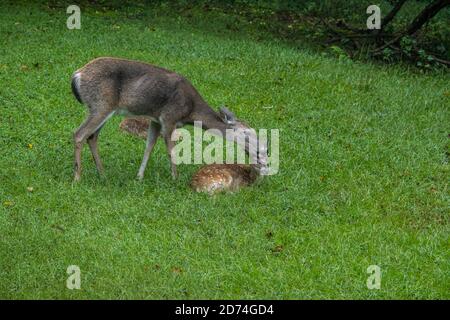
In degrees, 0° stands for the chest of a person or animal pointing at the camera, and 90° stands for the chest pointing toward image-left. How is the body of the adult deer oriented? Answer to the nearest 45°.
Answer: approximately 270°
